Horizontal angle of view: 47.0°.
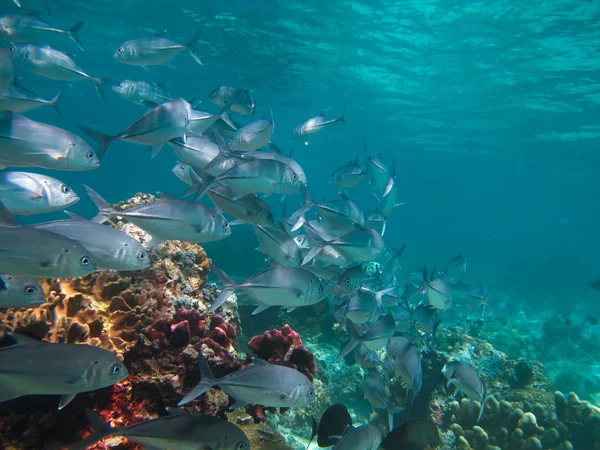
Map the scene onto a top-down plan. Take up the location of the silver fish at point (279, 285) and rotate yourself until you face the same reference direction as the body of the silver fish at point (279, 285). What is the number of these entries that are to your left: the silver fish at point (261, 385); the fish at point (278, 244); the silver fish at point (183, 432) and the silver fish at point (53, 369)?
1

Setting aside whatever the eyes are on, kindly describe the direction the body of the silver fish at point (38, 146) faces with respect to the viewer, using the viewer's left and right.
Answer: facing to the right of the viewer

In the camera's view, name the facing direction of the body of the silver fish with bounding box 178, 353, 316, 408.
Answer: to the viewer's right

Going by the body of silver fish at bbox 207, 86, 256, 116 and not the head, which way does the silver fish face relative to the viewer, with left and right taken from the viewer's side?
facing to the left of the viewer

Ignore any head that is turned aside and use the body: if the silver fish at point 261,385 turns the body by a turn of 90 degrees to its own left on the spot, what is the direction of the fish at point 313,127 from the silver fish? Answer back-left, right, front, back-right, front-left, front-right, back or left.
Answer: front

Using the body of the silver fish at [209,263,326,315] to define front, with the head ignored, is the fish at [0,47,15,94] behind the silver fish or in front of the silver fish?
behind

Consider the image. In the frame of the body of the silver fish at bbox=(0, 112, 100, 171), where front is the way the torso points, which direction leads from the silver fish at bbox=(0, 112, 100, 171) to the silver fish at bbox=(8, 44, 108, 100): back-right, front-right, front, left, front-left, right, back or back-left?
left

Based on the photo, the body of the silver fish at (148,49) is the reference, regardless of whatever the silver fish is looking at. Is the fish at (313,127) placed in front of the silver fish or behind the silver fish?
behind

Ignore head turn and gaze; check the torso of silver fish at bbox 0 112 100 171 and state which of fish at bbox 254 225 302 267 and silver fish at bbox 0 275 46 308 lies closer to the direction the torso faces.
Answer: the fish

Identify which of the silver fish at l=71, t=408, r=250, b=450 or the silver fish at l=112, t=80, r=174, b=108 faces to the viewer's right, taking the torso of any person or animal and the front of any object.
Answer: the silver fish at l=71, t=408, r=250, b=450

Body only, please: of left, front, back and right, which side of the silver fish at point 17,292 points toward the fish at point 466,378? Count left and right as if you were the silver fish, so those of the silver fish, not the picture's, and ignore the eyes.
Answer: front

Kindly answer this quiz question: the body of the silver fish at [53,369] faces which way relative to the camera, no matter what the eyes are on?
to the viewer's right

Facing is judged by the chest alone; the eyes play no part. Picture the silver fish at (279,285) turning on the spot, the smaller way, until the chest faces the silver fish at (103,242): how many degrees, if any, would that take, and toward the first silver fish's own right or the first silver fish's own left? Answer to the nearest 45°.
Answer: approximately 180°
